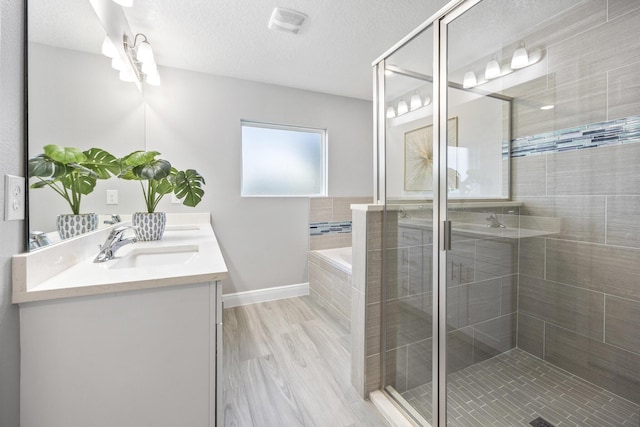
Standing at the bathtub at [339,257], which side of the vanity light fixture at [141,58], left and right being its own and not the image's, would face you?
front

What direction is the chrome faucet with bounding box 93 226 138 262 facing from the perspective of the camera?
to the viewer's right

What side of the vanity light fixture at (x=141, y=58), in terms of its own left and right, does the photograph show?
right

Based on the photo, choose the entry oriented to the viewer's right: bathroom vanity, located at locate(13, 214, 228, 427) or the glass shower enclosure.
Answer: the bathroom vanity

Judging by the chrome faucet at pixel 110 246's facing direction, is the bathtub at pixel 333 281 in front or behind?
in front

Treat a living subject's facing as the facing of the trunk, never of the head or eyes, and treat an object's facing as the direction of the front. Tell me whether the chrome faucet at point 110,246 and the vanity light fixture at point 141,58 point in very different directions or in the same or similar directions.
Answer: same or similar directions

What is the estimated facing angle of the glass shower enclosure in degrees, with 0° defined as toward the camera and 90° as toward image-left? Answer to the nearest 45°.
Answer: approximately 45°

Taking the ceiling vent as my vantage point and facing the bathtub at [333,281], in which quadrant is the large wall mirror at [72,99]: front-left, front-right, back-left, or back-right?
back-left

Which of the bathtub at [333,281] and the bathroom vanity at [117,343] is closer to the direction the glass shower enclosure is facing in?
the bathroom vanity

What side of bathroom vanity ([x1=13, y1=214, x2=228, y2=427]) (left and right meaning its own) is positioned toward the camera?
right

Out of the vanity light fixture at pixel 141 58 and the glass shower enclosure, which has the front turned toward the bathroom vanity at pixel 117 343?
the glass shower enclosure

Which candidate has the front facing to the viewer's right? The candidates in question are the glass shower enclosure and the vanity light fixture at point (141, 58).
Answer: the vanity light fixture
